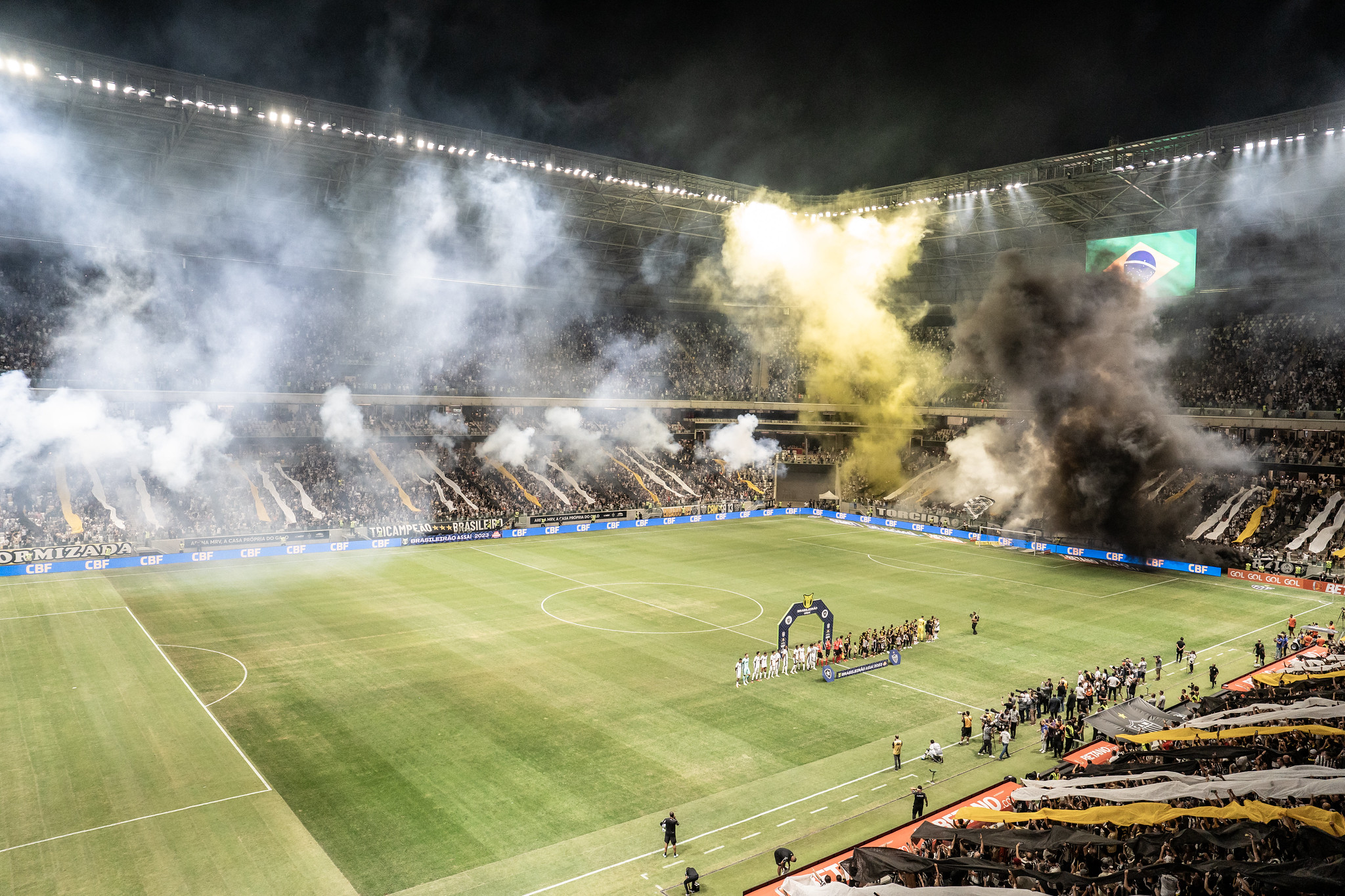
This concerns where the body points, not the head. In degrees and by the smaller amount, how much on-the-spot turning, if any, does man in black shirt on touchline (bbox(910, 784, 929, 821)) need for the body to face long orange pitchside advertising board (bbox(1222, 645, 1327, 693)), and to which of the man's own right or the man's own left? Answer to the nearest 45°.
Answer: approximately 90° to the man's own right

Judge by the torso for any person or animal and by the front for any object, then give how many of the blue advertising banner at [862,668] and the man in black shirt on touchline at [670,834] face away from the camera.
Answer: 1

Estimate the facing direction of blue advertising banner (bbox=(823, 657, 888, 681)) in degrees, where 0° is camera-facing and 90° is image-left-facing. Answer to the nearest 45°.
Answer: approximately 315°

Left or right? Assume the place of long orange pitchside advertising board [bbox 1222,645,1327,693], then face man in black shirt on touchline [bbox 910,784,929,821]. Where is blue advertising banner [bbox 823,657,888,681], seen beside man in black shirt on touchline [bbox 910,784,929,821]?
right

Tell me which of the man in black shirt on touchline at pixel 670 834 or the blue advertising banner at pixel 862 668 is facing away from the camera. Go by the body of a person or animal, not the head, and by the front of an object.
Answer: the man in black shirt on touchline

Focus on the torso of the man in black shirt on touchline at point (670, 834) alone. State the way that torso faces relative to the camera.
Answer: away from the camera

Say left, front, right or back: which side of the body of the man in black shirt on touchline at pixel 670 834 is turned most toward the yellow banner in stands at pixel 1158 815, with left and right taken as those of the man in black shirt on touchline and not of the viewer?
right

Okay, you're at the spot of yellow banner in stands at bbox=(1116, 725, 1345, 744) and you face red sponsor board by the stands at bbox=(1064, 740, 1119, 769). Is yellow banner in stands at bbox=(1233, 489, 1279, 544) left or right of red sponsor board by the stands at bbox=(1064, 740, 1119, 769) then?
right

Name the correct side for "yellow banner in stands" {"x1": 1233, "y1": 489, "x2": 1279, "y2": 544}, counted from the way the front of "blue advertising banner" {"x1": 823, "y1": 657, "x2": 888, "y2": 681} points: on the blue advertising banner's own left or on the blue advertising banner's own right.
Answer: on the blue advertising banner's own left

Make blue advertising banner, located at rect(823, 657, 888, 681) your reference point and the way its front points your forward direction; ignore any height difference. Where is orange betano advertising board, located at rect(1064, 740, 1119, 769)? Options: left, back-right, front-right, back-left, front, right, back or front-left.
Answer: front

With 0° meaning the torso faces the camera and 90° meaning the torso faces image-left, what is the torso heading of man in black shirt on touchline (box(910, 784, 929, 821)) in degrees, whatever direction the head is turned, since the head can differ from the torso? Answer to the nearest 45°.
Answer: approximately 135°

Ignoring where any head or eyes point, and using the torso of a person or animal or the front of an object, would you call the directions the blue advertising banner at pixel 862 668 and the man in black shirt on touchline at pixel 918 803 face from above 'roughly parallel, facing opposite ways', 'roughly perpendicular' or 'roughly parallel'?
roughly parallel, facing opposite ways

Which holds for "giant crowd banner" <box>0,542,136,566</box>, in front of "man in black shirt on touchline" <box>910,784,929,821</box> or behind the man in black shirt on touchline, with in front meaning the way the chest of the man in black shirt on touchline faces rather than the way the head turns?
in front

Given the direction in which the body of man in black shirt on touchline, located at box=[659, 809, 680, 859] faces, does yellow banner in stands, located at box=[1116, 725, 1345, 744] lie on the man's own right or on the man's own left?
on the man's own right

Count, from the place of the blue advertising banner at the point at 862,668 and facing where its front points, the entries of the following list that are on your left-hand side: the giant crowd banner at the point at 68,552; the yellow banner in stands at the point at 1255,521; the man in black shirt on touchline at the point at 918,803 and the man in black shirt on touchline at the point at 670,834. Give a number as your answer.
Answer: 1

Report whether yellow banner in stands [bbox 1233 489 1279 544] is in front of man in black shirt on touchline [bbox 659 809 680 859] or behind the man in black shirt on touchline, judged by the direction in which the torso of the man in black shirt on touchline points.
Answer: in front
